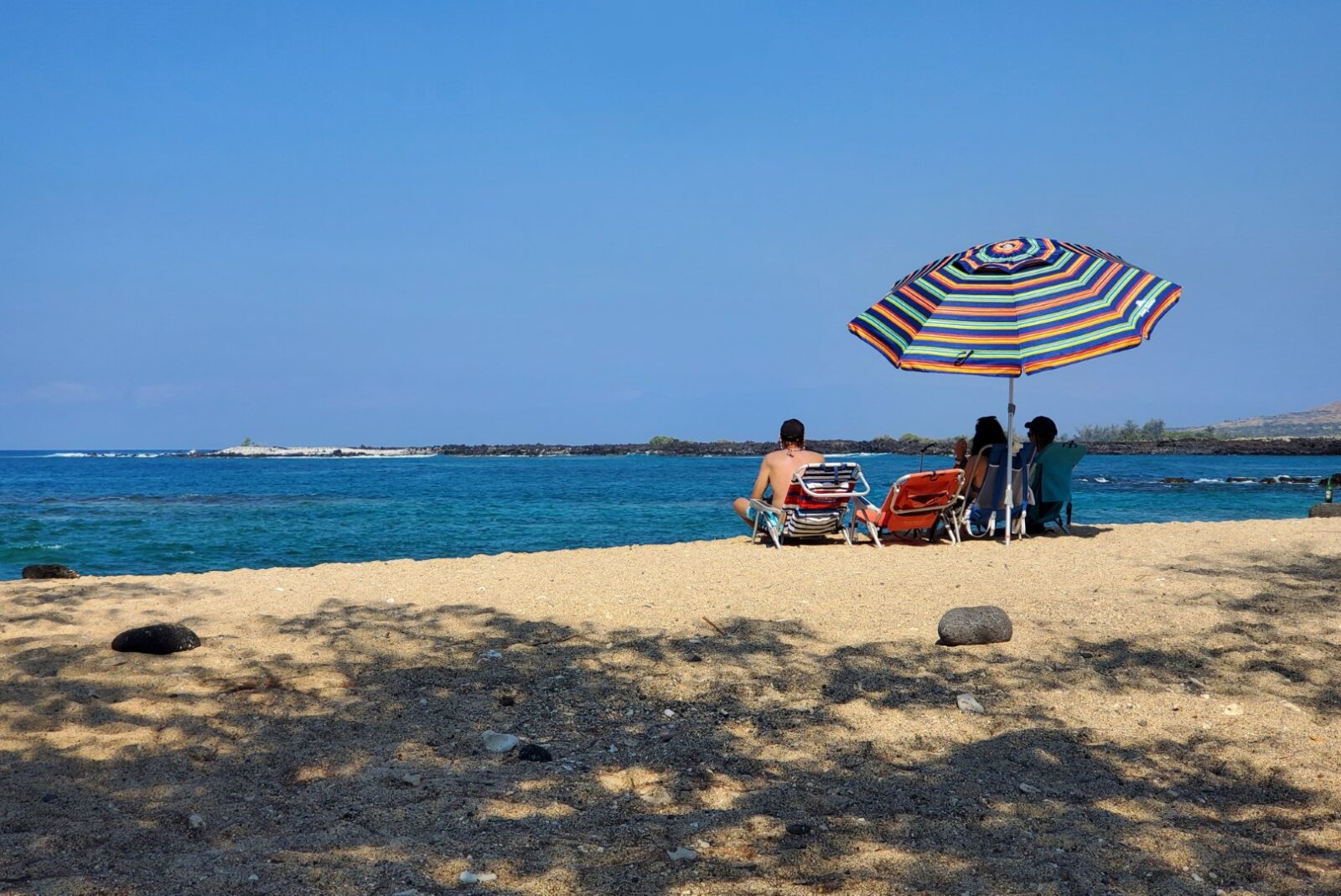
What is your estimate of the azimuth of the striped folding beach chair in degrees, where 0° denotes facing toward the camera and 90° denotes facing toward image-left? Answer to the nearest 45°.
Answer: approximately 135°

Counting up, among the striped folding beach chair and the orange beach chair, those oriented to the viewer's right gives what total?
0

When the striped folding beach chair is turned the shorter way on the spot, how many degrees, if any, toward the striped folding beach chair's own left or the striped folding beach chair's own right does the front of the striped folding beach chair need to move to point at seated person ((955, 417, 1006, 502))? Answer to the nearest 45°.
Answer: approximately 135° to the striped folding beach chair's own right

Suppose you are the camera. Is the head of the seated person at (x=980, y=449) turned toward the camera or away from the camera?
away from the camera

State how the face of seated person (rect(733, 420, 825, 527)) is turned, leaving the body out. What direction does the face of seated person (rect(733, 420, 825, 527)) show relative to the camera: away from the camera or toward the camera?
away from the camera

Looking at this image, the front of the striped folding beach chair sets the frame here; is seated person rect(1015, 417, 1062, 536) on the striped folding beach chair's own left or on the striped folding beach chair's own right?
on the striped folding beach chair's own right

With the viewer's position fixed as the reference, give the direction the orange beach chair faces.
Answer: facing away from the viewer and to the left of the viewer

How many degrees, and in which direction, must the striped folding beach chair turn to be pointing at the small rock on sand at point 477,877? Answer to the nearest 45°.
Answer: approximately 135° to its left

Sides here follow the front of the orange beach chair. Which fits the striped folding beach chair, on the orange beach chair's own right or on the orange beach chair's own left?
on the orange beach chair's own left

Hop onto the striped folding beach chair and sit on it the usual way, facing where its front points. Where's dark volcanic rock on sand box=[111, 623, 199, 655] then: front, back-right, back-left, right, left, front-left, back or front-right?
left

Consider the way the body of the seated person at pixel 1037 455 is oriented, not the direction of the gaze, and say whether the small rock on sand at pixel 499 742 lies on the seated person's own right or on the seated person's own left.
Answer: on the seated person's own left
